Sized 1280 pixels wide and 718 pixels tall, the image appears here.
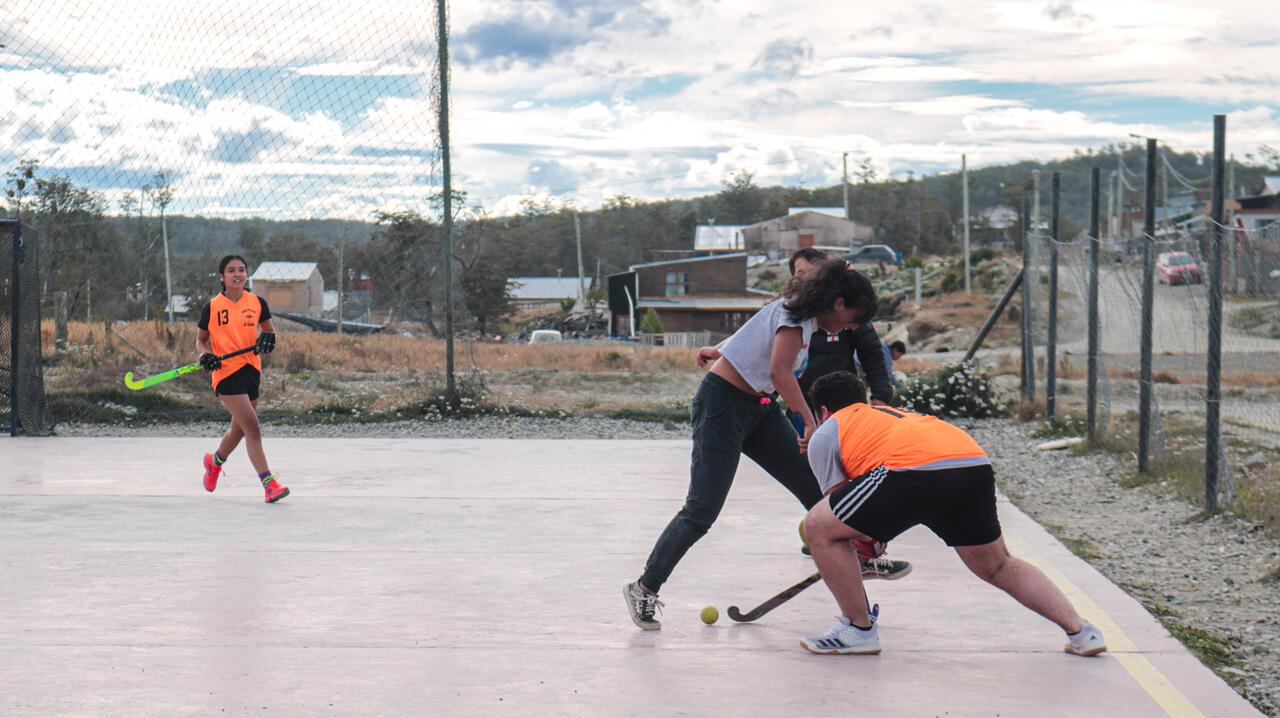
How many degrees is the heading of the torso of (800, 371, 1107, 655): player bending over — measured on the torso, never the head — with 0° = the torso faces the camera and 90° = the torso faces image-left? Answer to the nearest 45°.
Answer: approximately 135°

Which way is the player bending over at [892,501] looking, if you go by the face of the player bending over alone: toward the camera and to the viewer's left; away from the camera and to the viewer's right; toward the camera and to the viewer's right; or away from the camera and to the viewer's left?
away from the camera and to the viewer's left

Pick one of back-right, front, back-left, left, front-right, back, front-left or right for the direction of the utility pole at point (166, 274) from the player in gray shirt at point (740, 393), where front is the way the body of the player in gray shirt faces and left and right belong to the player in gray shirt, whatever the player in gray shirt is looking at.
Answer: back-left

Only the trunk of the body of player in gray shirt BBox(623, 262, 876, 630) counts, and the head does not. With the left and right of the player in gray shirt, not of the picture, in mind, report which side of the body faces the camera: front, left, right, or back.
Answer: right

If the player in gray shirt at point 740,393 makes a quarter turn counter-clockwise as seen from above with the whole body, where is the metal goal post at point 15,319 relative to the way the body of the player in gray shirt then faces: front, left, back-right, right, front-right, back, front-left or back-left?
front-left

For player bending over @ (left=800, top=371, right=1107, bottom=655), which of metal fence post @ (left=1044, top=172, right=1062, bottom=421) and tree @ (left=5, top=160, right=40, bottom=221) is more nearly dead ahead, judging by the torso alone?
the tree

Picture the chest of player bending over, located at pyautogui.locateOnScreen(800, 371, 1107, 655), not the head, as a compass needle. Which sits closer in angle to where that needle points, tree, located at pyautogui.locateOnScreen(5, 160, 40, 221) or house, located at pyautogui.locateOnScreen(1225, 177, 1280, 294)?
the tree

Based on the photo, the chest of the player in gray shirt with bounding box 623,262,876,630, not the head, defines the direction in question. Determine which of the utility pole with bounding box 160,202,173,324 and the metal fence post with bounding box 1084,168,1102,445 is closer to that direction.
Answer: the metal fence post

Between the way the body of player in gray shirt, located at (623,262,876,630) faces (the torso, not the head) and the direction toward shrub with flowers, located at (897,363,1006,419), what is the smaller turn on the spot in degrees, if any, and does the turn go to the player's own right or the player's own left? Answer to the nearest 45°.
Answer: approximately 90° to the player's own left

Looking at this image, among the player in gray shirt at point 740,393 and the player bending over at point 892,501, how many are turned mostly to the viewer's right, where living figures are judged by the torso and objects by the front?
1

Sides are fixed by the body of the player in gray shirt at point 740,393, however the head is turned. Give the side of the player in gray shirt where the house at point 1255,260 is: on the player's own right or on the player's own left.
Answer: on the player's own left

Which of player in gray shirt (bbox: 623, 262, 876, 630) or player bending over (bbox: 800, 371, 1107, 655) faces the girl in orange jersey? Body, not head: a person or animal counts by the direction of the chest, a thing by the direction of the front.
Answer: the player bending over

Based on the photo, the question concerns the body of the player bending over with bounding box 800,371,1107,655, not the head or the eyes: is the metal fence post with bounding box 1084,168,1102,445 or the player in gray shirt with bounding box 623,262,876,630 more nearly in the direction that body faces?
the player in gray shirt

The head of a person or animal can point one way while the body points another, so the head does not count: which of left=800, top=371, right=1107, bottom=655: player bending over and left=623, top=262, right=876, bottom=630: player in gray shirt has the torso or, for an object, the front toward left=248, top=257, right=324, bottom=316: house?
the player bending over

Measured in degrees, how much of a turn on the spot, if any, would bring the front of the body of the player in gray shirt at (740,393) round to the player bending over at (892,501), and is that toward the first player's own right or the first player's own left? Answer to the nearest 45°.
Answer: approximately 45° to the first player's own right

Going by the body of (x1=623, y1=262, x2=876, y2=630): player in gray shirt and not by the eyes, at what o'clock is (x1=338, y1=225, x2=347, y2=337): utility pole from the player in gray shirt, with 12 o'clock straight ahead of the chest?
The utility pole is roughly at 8 o'clock from the player in gray shirt.

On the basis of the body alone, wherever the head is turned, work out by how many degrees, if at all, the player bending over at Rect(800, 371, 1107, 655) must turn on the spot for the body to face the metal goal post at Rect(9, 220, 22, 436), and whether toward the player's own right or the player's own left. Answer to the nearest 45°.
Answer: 0° — they already face it

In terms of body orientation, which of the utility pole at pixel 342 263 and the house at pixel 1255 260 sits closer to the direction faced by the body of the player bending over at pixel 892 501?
the utility pole
